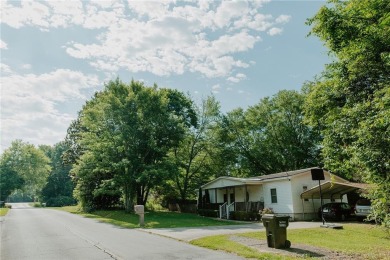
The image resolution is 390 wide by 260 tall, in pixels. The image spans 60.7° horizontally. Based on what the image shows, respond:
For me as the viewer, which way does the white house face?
facing the viewer and to the left of the viewer

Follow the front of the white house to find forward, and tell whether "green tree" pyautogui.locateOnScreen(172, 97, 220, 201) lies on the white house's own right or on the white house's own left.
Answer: on the white house's own right

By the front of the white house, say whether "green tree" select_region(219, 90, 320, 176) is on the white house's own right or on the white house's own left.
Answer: on the white house's own right

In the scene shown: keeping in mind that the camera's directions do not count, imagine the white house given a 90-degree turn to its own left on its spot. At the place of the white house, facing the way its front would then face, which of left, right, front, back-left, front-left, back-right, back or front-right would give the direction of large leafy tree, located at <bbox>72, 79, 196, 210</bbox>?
back-right

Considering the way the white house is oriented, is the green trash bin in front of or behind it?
in front

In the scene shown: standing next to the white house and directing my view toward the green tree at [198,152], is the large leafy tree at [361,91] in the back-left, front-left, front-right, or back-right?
back-left

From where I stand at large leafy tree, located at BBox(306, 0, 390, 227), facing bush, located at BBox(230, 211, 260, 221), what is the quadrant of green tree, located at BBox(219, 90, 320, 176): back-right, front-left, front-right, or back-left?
front-right

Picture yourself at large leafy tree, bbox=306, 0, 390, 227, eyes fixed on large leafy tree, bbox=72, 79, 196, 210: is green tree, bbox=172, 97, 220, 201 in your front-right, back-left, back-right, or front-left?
front-right

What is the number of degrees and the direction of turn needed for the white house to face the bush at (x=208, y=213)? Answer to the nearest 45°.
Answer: approximately 90° to its right

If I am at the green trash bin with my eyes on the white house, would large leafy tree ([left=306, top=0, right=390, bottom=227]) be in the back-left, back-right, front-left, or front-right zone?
front-right

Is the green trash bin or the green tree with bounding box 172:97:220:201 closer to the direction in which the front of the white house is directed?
the green trash bin

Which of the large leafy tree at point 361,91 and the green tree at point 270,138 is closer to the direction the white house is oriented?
the large leafy tree

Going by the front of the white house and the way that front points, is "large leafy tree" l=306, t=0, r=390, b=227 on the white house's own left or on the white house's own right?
on the white house's own left
